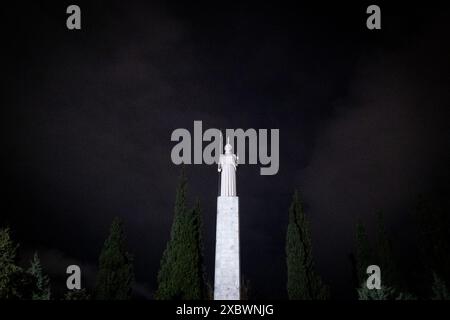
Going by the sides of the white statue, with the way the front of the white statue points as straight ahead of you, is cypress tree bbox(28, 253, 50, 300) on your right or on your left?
on your right

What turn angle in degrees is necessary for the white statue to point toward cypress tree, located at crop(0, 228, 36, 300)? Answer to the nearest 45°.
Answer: approximately 90° to its right

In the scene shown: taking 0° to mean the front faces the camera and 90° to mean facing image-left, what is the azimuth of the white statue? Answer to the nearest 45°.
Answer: approximately 0°
